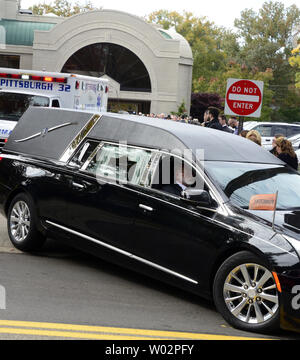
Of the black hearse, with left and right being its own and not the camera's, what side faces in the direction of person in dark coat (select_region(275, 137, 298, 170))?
left

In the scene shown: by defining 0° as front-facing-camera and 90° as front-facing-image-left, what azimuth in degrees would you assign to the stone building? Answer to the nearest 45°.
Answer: approximately 0°

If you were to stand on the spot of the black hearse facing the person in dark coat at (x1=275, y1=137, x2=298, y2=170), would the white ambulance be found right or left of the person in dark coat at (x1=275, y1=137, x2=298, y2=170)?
left

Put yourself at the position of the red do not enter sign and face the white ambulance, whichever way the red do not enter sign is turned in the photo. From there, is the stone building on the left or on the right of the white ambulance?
right

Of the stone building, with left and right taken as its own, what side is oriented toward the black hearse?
front

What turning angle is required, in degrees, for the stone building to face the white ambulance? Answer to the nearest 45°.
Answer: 0° — it already faces it

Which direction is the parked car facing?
to the viewer's left

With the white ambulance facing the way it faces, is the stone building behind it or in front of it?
behind

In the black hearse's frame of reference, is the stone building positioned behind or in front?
behind

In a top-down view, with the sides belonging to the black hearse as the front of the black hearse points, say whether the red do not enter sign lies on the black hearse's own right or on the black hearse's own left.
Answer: on the black hearse's own left

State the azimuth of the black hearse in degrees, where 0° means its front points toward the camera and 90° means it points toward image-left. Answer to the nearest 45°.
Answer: approximately 315°
